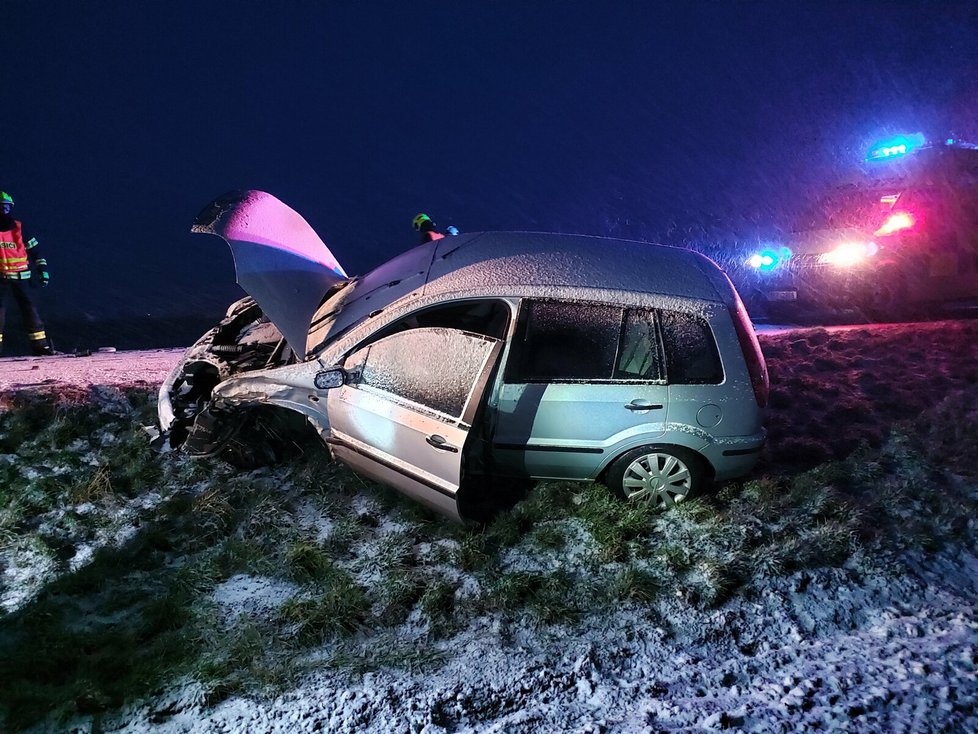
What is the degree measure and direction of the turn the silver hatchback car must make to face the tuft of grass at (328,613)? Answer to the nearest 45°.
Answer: approximately 45° to its left

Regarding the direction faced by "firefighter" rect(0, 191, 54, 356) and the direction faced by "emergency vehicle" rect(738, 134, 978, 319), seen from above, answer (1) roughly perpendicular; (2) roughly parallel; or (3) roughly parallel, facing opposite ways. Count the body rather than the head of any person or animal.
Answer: roughly perpendicular

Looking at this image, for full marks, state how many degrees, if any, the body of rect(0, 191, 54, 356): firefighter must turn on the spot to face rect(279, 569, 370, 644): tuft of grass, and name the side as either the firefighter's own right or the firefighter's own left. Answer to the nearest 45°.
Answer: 0° — they already face it

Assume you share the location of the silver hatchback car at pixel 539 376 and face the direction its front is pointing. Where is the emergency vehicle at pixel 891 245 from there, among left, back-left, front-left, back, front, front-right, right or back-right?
back-right

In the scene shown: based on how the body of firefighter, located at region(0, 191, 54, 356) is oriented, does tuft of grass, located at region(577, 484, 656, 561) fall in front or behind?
in front

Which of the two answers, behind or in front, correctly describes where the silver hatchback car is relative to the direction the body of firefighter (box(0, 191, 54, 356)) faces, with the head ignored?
in front

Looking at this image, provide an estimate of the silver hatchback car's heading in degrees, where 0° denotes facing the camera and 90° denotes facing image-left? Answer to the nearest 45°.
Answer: approximately 90°

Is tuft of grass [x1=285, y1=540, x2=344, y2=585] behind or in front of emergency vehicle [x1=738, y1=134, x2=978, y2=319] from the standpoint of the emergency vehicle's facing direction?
in front

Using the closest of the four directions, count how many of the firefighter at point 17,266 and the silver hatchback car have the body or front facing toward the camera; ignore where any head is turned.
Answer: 1

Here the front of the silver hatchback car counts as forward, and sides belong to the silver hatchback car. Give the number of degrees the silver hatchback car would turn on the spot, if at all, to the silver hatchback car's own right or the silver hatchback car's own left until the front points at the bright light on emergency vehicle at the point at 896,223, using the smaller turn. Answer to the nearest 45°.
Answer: approximately 135° to the silver hatchback car's own right

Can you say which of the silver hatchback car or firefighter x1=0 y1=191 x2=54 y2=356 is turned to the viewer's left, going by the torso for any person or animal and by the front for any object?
the silver hatchback car
